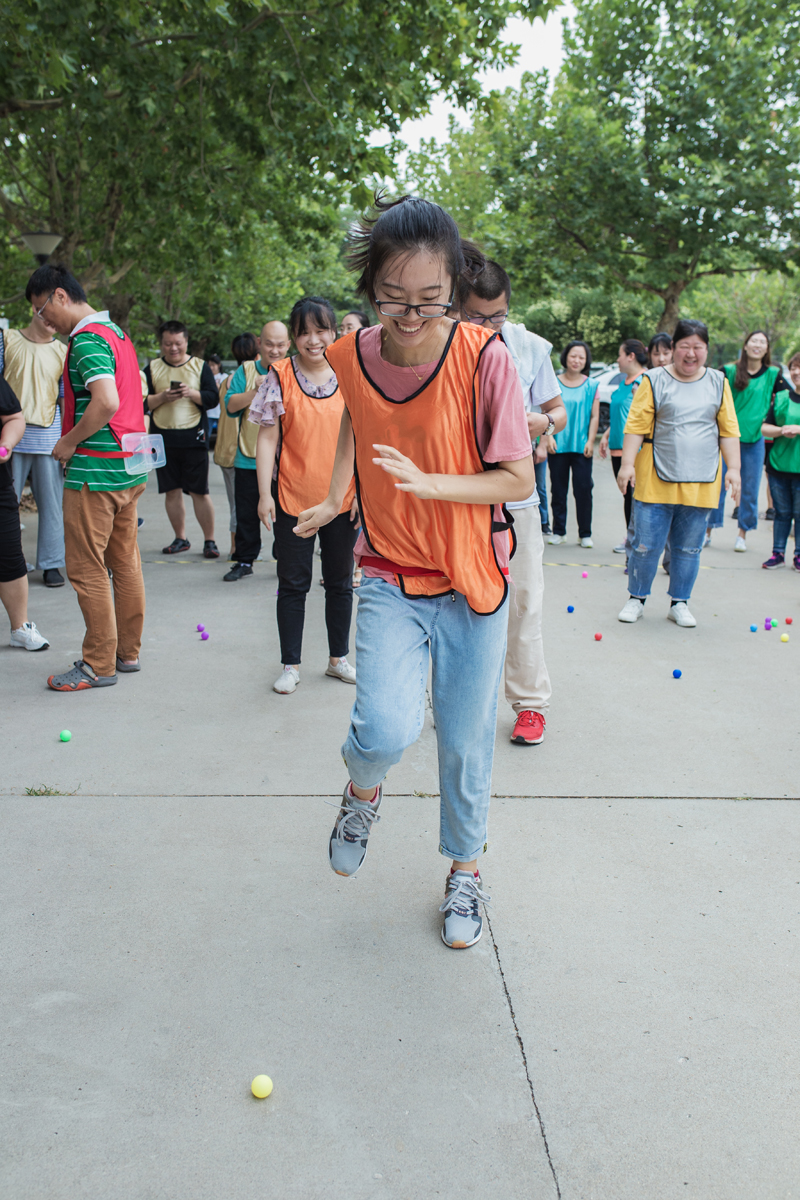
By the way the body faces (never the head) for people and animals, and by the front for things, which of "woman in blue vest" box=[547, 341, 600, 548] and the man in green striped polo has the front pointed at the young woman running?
the woman in blue vest

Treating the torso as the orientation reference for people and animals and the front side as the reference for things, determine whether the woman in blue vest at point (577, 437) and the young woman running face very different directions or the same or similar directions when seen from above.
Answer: same or similar directions

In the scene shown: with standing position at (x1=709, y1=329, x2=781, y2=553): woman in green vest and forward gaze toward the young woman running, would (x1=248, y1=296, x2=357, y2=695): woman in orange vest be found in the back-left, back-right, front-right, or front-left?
front-right

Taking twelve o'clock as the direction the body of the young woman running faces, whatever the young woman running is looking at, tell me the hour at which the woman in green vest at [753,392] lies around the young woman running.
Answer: The woman in green vest is roughly at 7 o'clock from the young woman running.

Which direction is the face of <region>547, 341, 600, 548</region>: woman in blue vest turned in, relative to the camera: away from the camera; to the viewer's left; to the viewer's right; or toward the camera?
toward the camera

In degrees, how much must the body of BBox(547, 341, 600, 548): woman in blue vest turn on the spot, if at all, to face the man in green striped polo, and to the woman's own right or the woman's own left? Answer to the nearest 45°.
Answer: approximately 45° to the woman's own right

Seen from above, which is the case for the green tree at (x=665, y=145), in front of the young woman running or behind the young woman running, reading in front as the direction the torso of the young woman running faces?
behind

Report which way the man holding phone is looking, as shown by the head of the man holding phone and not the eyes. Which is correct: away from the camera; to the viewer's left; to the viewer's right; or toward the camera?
toward the camera

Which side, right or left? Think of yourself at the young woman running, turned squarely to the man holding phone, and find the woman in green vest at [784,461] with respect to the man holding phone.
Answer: right

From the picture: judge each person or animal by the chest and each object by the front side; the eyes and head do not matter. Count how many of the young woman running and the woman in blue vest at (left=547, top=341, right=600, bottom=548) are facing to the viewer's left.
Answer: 0

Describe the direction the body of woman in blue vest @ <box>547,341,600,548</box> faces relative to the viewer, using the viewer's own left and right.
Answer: facing the viewer

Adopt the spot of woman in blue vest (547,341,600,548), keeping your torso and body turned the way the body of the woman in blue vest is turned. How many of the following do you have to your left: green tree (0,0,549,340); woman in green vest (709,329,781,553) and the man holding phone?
1

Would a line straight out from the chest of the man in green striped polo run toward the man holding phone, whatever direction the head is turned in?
no
